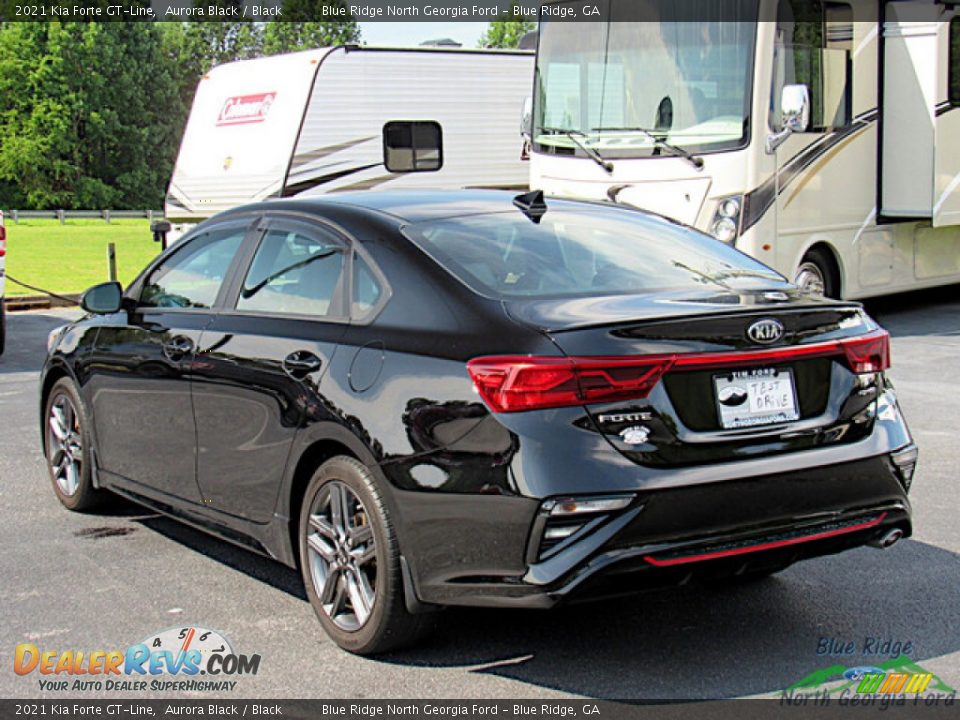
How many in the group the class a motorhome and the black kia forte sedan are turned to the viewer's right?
0

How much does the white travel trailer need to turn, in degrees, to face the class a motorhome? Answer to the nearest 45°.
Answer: approximately 90° to its left

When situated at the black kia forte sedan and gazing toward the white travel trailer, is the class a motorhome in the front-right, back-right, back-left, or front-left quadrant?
front-right

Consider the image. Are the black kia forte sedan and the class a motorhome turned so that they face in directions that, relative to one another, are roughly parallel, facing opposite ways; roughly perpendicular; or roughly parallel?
roughly perpendicular

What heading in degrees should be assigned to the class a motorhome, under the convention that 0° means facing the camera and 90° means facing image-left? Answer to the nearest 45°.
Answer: approximately 45°

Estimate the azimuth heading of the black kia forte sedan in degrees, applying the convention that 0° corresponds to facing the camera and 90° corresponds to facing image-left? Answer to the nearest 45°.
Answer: approximately 135°

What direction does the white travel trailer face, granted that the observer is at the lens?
facing the viewer and to the left of the viewer

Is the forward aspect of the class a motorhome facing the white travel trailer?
no

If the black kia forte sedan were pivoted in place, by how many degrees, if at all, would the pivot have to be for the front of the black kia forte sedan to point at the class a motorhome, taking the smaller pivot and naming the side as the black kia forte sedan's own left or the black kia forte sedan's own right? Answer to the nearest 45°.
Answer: approximately 45° to the black kia forte sedan's own right

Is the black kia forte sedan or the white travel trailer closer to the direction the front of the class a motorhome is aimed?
the black kia forte sedan

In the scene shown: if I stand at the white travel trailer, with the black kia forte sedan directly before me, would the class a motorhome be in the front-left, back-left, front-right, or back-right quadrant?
front-left

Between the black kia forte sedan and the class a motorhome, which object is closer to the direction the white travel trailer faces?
the black kia forte sedan

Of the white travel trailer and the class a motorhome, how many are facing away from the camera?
0

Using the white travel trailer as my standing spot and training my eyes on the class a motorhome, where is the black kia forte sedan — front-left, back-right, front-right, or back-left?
front-right

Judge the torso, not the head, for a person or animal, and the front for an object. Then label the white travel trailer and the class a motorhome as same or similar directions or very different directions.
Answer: same or similar directions

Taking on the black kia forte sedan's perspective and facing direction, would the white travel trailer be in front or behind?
in front
